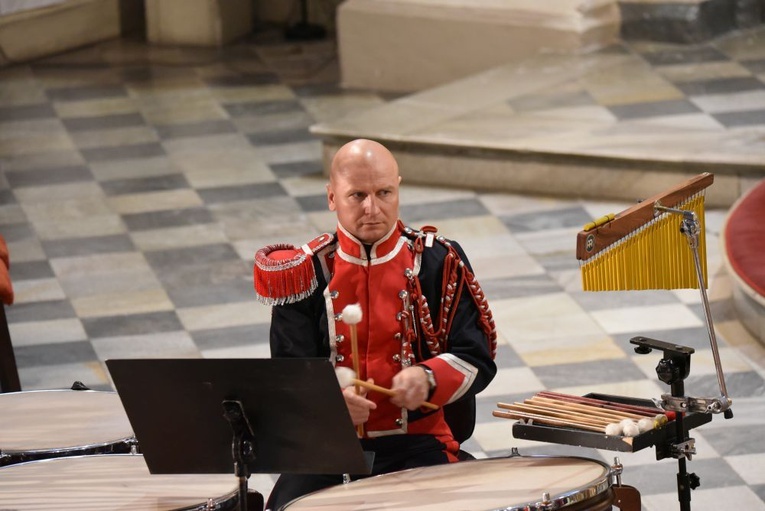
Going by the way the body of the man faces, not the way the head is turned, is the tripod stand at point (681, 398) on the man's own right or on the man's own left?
on the man's own left

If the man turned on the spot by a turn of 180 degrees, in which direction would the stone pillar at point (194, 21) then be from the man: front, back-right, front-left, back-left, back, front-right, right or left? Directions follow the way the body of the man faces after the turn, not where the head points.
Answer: front

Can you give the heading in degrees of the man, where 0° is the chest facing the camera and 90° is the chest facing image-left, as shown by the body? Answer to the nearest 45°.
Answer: approximately 0°

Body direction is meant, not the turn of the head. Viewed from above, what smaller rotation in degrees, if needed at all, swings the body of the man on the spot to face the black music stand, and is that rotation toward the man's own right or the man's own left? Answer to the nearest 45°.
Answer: approximately 45° to the man's own right
